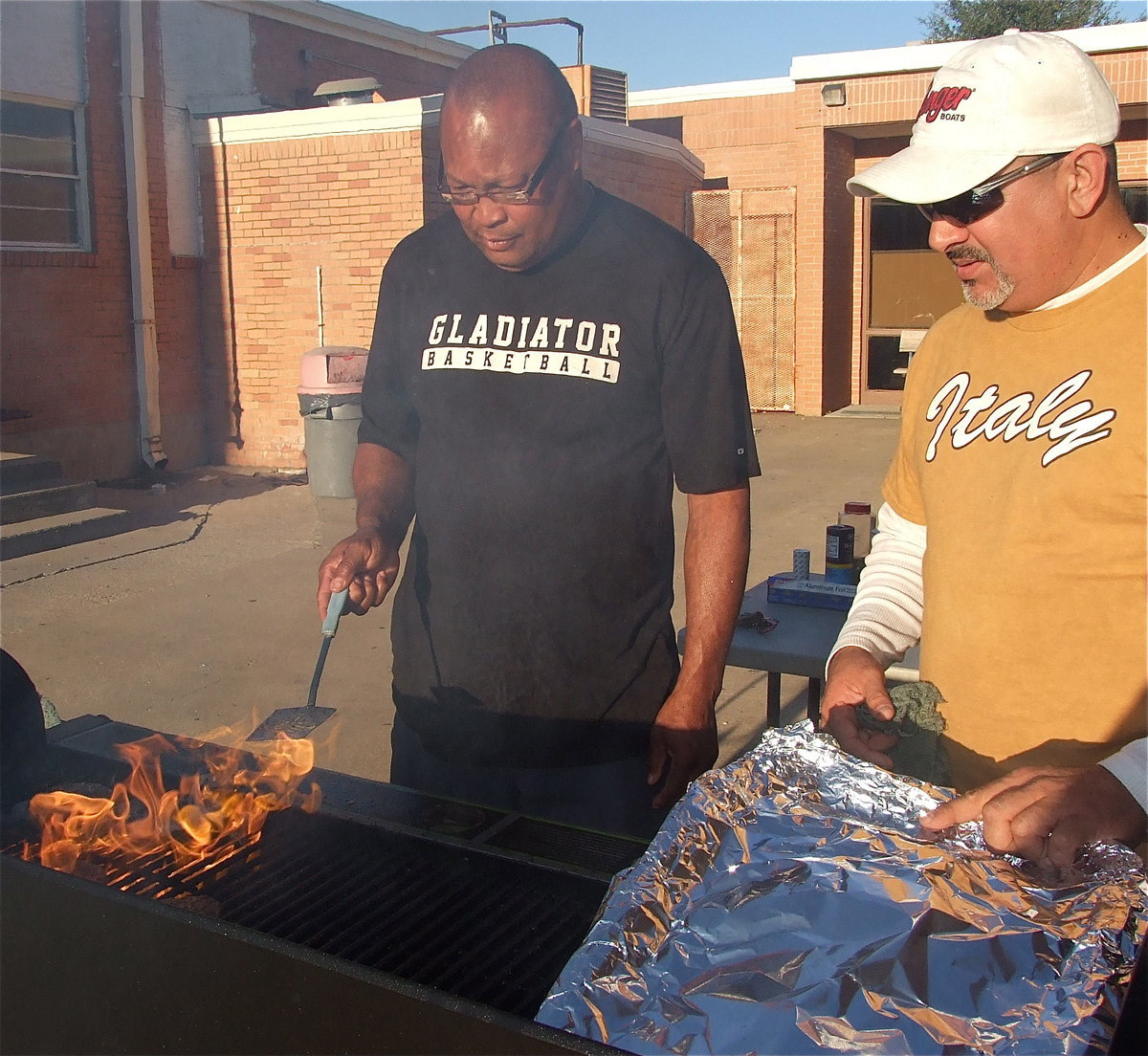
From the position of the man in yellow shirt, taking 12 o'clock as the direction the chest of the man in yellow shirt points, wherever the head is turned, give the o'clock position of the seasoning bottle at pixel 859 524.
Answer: The seasoning bottle is roughly at 4 o'clock from the man in yellow shirt.

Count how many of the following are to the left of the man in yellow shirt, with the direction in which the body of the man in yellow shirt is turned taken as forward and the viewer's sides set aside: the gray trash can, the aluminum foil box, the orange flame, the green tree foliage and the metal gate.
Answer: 0

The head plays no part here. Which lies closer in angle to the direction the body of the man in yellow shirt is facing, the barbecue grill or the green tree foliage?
the barbecue grill

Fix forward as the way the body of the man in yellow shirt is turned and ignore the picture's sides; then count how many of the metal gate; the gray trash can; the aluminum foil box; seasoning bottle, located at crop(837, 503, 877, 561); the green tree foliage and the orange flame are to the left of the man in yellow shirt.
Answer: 0

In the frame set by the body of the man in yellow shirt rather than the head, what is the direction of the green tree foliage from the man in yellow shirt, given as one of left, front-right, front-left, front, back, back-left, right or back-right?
back-right

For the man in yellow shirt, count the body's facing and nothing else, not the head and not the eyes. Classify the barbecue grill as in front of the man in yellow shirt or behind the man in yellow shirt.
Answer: in front

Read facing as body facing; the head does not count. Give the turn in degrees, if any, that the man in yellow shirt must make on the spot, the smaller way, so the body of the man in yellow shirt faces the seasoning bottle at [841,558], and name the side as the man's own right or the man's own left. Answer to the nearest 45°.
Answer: approximately 135° to the man's own right

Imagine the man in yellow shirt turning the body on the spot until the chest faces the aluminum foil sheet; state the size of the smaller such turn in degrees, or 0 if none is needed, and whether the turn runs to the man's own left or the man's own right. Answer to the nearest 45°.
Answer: approximately 45° to the man's own left

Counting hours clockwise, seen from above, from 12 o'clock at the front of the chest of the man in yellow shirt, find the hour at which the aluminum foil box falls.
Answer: The aluminum foil box is roughly at 4 o'clock from the man in yellow shirt.

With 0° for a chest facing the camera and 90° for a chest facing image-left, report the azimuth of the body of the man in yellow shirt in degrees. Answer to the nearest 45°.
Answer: approximately 45°

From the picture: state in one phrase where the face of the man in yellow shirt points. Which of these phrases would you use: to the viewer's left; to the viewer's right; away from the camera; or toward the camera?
to the viewer's left

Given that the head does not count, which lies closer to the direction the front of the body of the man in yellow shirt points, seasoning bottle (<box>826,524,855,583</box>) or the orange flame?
the orange flame

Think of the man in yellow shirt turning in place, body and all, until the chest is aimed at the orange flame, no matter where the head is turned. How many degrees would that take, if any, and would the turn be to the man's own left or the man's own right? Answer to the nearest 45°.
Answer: approximately 45° to the man's own right

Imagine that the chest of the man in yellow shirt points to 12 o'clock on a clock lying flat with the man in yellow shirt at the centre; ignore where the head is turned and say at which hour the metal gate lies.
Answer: The metal gate is roughly at 4 o'clock from the man in yellow shirt.
